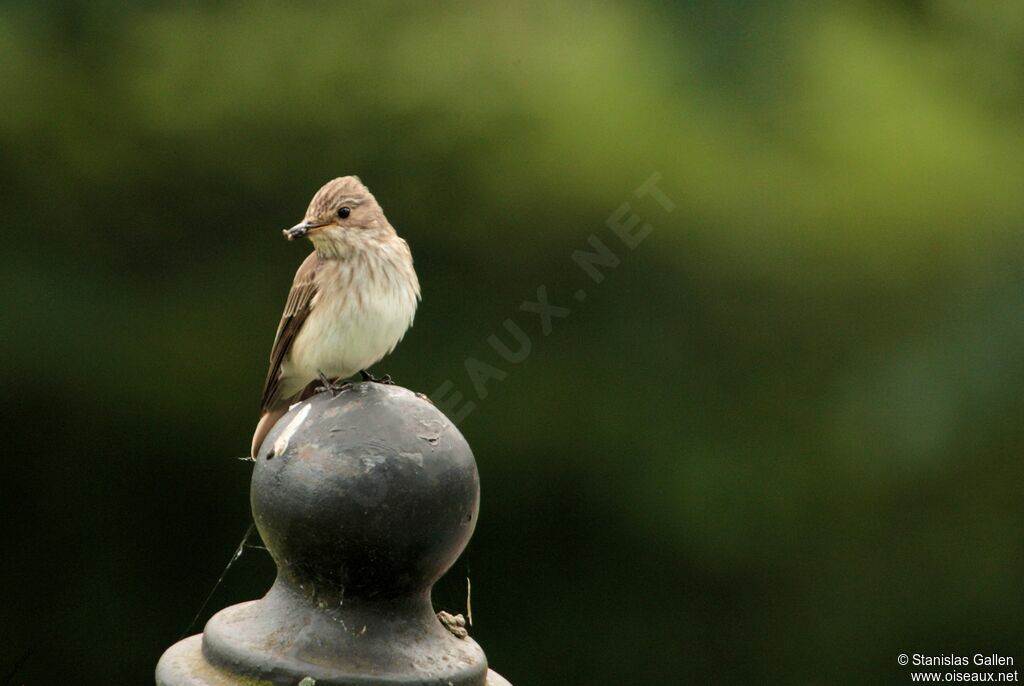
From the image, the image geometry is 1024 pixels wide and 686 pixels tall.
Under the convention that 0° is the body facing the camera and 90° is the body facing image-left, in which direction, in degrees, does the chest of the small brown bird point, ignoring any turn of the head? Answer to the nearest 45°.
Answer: approximately 315°
